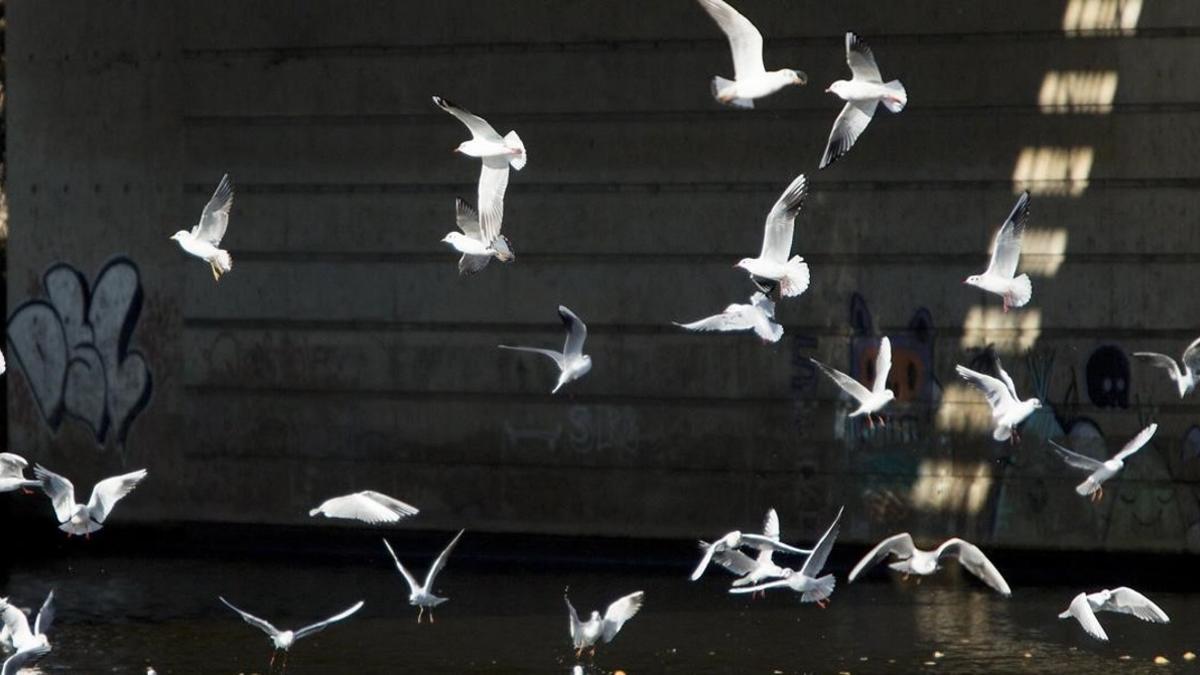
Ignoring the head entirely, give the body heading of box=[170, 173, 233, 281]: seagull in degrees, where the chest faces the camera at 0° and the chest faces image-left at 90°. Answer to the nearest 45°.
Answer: approximately 90°

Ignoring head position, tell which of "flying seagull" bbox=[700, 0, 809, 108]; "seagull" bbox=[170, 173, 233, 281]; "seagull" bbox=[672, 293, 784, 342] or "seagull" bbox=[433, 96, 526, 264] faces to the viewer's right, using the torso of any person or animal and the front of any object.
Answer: the flying seagull

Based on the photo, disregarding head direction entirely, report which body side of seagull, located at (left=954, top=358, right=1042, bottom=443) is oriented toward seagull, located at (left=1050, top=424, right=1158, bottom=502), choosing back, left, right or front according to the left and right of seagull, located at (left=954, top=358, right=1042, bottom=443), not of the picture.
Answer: front

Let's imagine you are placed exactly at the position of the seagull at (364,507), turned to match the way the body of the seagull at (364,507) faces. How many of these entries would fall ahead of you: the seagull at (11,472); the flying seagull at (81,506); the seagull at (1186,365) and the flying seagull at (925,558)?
2

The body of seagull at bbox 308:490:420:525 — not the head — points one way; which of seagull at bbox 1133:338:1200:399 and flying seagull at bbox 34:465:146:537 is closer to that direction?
the flying seagull

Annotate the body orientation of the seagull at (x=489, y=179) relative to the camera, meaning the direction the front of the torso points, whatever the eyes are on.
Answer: to the viewer's left

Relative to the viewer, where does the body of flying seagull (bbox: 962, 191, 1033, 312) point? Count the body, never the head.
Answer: to the viewer's left

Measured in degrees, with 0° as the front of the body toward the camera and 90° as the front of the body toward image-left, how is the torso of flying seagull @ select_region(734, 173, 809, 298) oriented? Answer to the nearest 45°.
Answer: approximately 90°

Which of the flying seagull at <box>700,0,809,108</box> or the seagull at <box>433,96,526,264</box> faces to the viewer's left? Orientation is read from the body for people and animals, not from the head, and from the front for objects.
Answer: the seagull

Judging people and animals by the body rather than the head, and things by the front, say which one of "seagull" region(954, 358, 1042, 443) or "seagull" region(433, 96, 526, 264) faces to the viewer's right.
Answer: "seagull" region(954, 358, 1042, 443)
